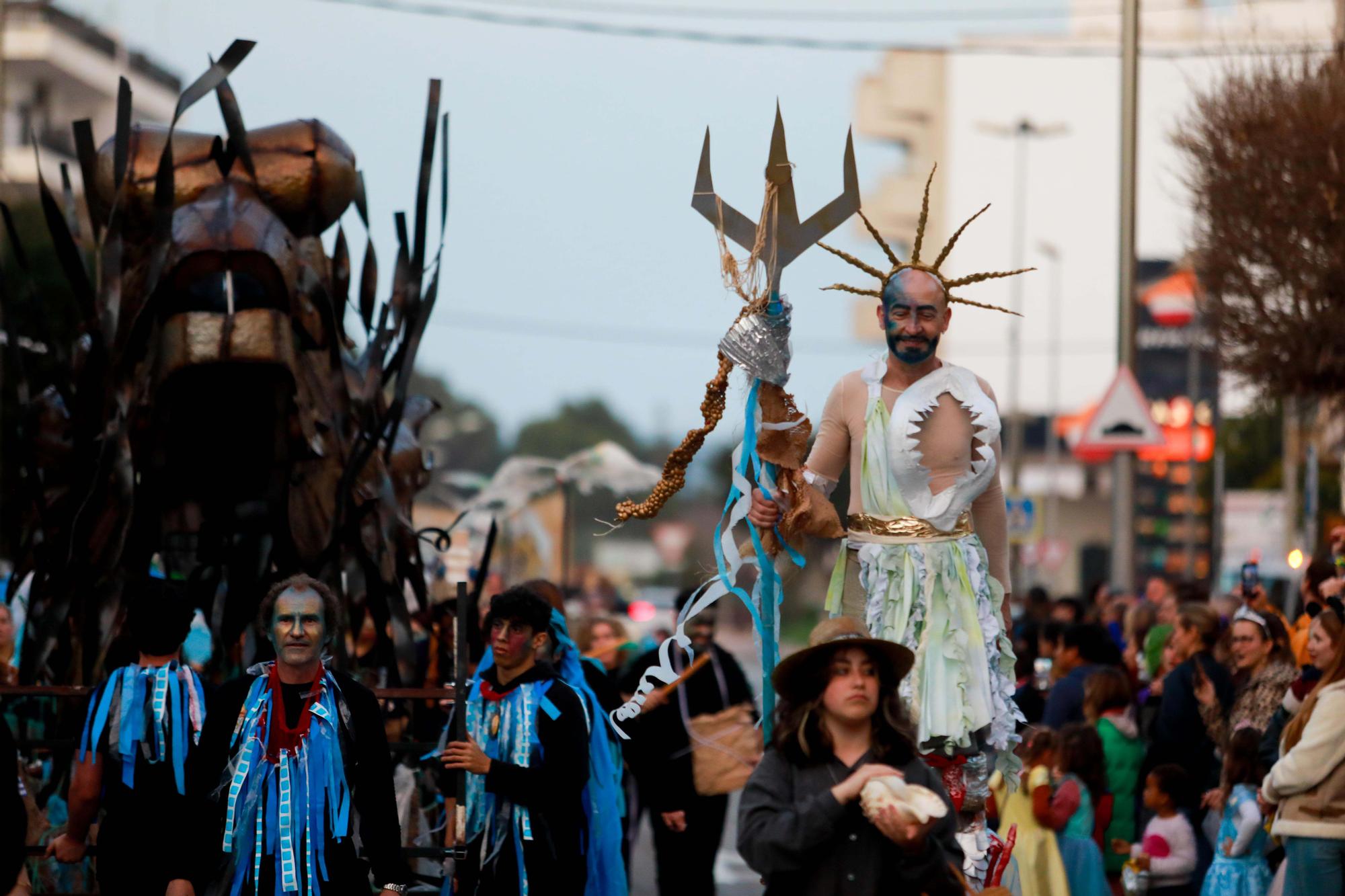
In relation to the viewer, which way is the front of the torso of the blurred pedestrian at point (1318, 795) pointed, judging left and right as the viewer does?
facing to the left of the viewer

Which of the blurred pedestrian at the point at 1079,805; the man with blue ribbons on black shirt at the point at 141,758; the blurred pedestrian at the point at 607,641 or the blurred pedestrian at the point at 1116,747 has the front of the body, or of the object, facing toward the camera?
the blurred pedestrian at the point at 607,641

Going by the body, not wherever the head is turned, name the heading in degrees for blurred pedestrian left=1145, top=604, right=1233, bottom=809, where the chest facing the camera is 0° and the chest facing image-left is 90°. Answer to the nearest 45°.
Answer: approximately 90°

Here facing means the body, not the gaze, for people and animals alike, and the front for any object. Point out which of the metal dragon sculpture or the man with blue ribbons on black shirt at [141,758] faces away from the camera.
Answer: the man with blue ribbons on black shirt

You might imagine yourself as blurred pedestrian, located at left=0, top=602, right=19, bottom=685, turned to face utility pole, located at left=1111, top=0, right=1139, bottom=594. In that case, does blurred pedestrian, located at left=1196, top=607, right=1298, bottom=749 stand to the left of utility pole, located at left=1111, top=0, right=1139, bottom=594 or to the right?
right

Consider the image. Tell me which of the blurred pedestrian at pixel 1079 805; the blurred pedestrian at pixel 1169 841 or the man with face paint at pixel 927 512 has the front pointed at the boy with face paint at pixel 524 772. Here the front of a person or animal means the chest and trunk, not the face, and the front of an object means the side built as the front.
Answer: the blurred pedestrian at pixel 1169 841

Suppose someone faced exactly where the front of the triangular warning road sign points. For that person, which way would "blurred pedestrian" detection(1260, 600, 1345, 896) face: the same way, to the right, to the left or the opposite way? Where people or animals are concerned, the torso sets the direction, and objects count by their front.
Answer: to the right

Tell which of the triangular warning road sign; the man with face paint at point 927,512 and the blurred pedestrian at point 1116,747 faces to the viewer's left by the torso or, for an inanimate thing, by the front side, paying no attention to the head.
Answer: the blurred pedestrian

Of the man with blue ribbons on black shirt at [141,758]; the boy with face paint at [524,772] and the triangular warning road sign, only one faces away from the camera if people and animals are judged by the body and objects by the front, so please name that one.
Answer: the man with blue ribbons on black shirt at [141,758]

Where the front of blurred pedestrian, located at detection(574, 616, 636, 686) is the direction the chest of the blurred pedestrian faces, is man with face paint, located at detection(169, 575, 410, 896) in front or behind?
in front

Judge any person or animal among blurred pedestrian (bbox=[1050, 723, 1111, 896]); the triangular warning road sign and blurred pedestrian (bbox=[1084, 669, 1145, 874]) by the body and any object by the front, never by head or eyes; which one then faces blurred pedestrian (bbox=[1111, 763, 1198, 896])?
the triangular warning road sign

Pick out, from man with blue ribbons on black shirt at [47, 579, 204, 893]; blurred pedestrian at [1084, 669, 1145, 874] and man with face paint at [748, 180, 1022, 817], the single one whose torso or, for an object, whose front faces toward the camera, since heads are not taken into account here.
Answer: the man with face paint
